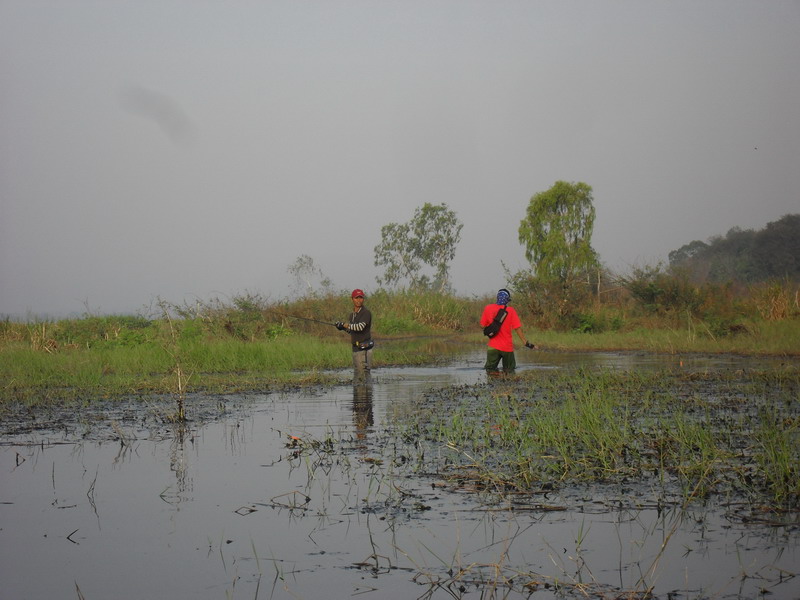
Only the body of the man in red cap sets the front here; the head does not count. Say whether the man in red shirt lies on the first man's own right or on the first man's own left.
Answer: on the first man's own left

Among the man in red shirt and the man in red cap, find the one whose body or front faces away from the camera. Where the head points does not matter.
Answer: the man in red shirt

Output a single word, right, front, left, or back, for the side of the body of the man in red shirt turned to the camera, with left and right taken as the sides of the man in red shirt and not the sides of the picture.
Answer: back

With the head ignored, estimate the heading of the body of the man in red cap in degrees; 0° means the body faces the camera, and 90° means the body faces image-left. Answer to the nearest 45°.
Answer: approximately 45°

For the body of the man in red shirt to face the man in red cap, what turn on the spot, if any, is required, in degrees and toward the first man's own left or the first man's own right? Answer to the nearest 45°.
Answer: approximately 90° to the first man's own left

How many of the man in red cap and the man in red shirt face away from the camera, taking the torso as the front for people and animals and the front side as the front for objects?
1
